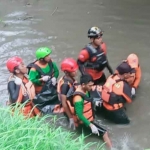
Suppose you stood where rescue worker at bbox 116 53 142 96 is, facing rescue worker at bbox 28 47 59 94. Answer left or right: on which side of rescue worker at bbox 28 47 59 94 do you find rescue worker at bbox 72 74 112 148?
left

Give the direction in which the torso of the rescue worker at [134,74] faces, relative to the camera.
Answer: to the viewer's left

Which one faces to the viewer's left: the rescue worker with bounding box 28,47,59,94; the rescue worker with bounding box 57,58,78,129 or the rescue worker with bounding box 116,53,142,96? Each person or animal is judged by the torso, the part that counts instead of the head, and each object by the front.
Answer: the rescue worker with bounding box 116,53,142,96

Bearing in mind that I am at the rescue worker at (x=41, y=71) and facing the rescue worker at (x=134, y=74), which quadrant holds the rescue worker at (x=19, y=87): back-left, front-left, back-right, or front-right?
back-right

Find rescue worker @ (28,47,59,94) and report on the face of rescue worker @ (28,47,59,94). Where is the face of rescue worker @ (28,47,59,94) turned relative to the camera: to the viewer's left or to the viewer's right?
to the viewer's right

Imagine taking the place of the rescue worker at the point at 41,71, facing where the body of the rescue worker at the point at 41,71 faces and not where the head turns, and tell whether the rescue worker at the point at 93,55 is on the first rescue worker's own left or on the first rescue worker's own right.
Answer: on the first rescue worker's own left

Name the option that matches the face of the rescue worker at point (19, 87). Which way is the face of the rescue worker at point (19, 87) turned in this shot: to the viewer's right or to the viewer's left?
to the viewer's right
